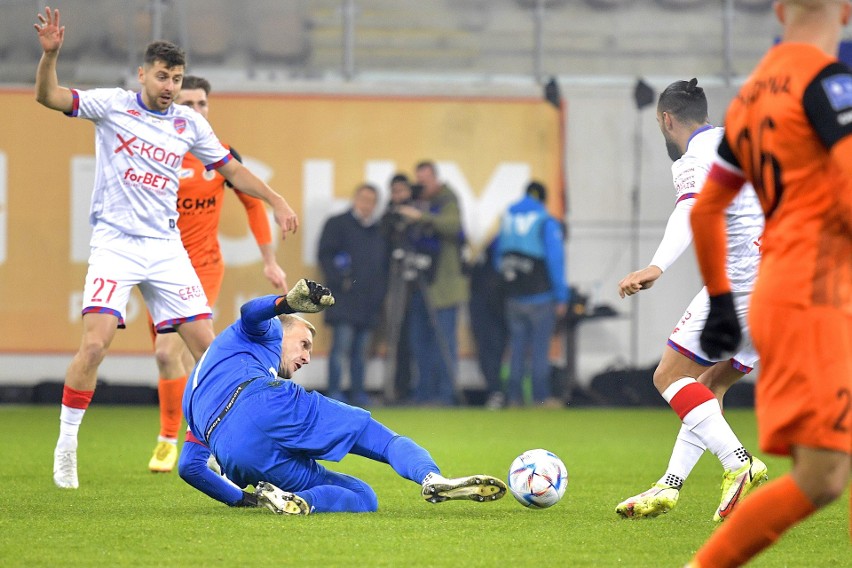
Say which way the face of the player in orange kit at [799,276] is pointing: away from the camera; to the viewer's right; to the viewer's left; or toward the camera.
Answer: away from the camera

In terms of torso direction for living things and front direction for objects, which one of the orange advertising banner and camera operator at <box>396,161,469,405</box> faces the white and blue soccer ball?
the orange advertising banner

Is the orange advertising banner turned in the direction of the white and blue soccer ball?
yes

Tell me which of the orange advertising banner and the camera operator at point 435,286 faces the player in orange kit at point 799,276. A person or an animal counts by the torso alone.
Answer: the orange advertising banner

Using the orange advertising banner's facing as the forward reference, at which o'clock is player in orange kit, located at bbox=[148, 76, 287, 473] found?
The player in orange kit is roughly at 12 o'clock from the orange advertising banner.

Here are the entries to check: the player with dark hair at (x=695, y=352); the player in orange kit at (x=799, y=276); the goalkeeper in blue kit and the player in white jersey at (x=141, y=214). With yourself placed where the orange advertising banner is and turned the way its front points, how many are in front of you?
4

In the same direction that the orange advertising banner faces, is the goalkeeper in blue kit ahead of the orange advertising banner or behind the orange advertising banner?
ahead

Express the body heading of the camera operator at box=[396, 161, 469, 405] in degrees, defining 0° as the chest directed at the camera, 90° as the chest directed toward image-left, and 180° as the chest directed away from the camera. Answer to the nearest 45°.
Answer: approximately 90°
